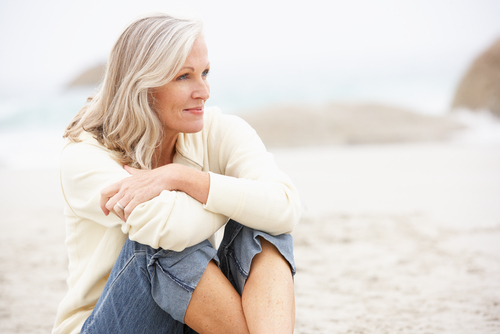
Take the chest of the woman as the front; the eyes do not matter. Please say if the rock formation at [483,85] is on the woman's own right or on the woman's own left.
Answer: on the woman's own left

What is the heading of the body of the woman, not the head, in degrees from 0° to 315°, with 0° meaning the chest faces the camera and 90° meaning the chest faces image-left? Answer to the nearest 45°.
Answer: approximately 315°
